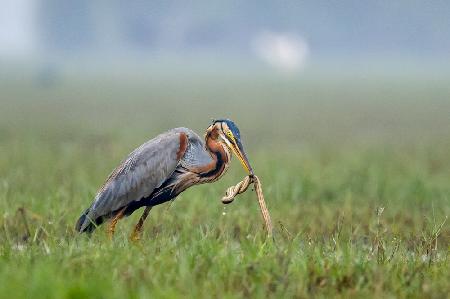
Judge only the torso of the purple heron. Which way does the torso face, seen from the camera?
to the viewer's right
